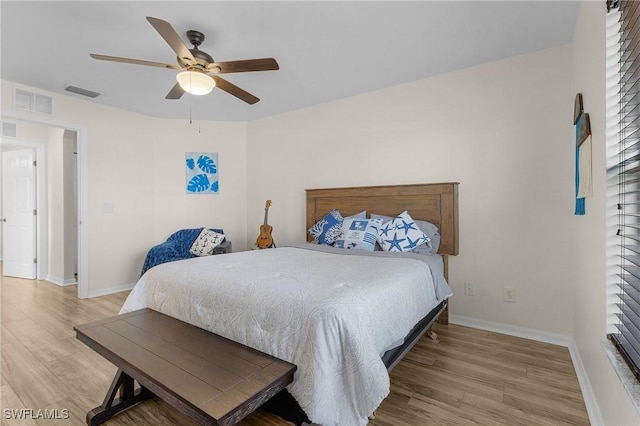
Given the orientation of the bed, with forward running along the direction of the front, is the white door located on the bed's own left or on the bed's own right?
on the bed's own right

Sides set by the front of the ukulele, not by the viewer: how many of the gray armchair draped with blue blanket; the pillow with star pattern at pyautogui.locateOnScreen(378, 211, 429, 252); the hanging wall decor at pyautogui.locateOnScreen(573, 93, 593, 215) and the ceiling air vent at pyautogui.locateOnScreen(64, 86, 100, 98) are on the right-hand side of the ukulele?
2

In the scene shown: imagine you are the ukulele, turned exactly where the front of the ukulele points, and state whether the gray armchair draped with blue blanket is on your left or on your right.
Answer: on your right

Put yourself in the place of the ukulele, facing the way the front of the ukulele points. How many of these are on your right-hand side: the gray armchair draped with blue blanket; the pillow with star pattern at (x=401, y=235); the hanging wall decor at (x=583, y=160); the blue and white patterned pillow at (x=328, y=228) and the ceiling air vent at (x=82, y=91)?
2

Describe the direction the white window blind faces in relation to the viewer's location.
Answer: facing to the left of the viewer

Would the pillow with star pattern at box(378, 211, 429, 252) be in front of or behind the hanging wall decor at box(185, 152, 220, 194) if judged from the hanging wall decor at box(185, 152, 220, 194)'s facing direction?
in front

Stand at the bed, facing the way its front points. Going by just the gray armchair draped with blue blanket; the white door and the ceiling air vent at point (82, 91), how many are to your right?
3

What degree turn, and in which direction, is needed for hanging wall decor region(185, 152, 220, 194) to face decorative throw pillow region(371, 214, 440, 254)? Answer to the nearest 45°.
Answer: approximately 45° to its left
